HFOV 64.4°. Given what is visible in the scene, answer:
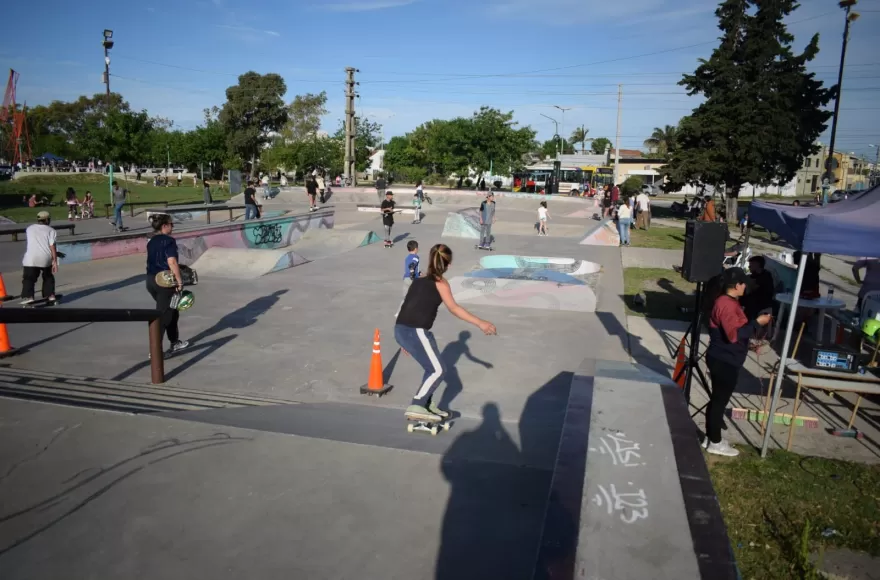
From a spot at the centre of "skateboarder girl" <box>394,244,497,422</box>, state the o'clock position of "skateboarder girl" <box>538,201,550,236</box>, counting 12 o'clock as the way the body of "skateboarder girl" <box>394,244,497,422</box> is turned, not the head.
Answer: "skateboarder girl" <box>538,201,550,236</box> is roughly at 11 o'clock from "skateboarder girl" <box>394,244,497,422</box>.

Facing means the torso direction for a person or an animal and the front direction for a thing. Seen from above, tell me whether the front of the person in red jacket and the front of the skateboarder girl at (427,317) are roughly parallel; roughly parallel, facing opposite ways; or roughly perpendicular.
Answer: roughly perpendicular

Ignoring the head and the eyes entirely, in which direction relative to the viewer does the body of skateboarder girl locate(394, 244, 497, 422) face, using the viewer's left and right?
facing away from the viewer and to the right of the viewer

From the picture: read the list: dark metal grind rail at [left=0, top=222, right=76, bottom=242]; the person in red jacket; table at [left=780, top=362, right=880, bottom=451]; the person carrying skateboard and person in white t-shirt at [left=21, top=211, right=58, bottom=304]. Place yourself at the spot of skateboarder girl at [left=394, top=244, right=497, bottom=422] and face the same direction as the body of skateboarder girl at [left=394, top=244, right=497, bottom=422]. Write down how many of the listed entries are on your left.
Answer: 3

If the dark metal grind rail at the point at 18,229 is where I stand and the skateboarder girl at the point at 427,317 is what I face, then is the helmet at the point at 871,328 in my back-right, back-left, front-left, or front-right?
front-left

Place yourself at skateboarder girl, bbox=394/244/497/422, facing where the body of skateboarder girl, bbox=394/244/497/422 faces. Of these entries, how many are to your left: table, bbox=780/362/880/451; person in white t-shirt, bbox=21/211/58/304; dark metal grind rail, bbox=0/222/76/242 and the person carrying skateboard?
3

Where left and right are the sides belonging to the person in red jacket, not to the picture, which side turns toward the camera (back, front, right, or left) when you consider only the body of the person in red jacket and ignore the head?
right
